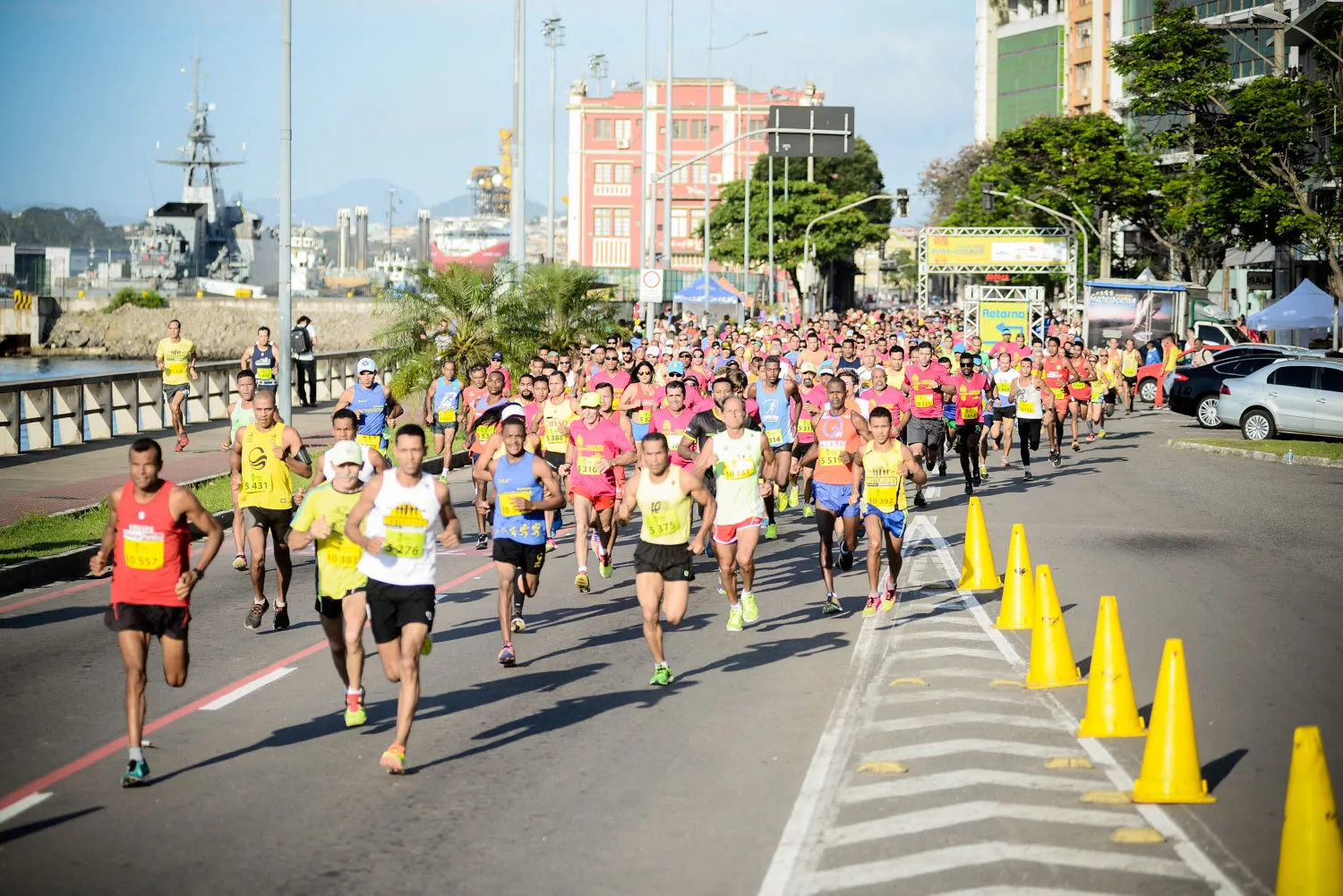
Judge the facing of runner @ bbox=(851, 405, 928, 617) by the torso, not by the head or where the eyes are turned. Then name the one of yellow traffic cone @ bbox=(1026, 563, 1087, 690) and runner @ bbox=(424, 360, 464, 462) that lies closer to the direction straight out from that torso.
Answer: the yellow traffic cone

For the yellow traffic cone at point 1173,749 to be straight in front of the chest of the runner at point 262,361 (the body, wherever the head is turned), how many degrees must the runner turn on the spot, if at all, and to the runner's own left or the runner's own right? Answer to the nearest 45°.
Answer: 0° — they already face it

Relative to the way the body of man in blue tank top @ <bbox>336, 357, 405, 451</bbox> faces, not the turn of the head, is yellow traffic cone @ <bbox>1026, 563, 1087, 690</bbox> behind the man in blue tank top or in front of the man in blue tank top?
in front

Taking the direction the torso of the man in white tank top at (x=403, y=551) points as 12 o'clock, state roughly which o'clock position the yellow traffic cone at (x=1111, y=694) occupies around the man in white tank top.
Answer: The yellow traffic cone is roughly at 9 o'clock from the man in white tank top.

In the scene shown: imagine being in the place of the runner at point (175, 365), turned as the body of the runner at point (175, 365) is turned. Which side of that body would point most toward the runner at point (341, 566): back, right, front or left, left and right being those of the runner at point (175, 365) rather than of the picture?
front

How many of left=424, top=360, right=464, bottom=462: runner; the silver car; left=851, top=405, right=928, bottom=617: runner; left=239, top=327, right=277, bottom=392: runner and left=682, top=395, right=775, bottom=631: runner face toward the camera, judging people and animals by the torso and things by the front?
4

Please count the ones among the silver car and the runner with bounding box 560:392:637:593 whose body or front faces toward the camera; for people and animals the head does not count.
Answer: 1

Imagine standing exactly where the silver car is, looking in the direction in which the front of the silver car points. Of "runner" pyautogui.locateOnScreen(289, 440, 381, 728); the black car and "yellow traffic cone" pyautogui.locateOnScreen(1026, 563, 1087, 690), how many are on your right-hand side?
2

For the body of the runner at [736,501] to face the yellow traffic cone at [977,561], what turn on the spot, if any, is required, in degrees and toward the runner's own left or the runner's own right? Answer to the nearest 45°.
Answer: approximately 135° to the runner's own left

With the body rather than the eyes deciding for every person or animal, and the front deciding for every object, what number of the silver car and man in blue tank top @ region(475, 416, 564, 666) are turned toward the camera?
1
